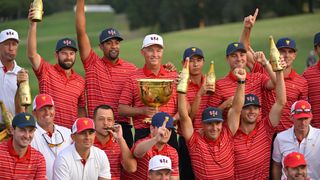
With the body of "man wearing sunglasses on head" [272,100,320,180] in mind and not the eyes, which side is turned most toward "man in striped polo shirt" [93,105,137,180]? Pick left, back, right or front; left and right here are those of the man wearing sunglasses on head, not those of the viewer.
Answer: right

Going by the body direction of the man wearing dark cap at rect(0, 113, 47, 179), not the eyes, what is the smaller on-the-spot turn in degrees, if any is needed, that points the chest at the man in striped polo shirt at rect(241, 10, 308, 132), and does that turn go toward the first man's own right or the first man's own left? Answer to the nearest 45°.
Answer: approximately 45° to the first man's own left
